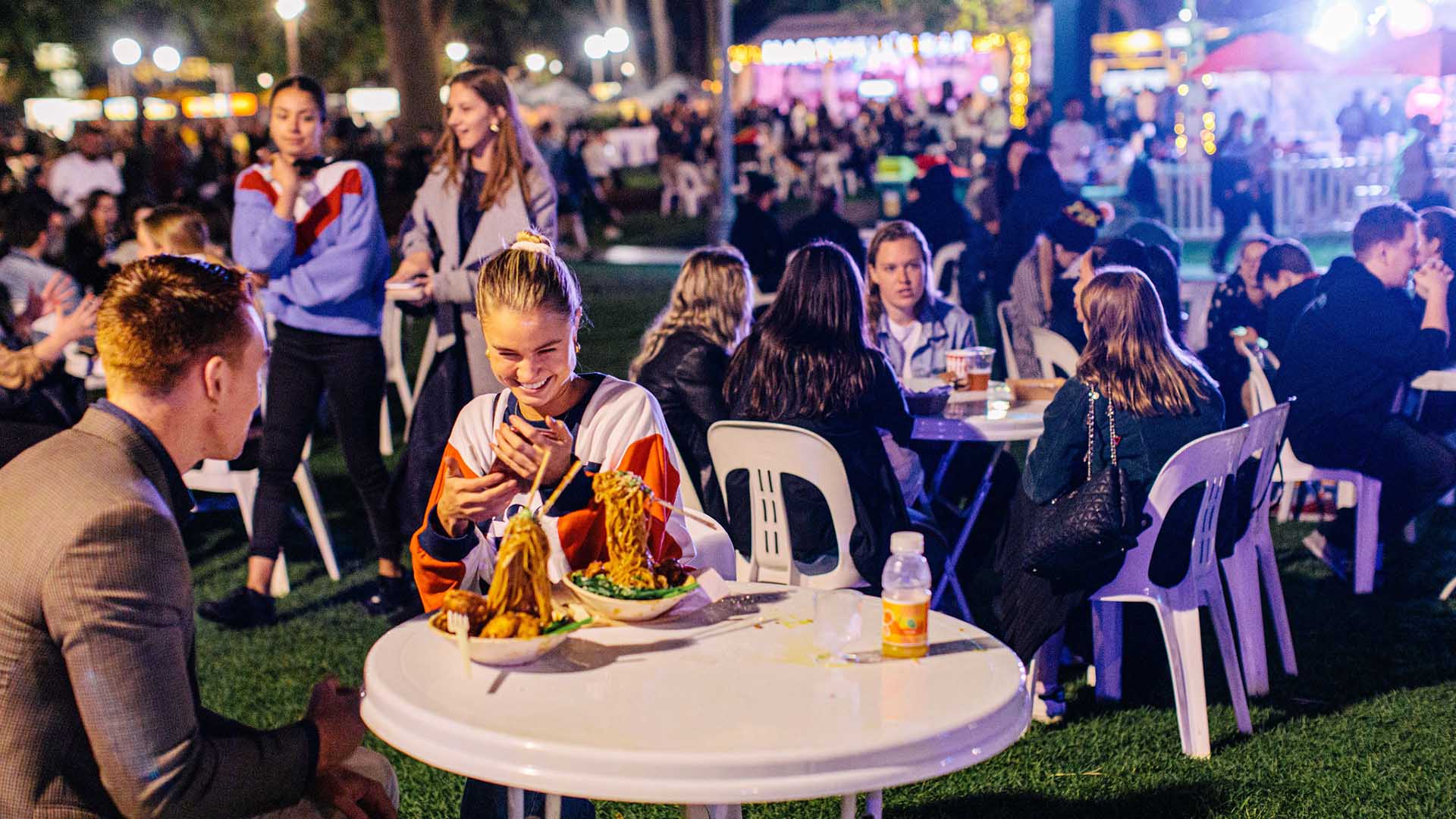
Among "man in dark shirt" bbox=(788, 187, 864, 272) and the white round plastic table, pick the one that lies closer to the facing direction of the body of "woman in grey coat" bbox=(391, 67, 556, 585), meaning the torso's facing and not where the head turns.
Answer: the white round plastic table

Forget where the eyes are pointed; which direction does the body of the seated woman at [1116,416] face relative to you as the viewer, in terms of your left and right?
facing away from the viewer and to the left of the viewer

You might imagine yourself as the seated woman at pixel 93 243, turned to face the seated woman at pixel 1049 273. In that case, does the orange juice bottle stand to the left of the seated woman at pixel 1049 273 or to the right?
right

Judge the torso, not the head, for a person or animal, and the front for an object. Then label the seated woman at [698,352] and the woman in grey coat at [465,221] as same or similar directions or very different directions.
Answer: very different directions

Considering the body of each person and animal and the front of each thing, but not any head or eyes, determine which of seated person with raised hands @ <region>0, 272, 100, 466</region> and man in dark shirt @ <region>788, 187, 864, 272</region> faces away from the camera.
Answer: the man in dark shirt

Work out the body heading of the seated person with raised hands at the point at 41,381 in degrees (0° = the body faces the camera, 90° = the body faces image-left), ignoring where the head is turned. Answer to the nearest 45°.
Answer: approximately 270°

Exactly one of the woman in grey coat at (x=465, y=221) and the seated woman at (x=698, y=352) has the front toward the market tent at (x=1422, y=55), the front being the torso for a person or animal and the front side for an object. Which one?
the seated woman

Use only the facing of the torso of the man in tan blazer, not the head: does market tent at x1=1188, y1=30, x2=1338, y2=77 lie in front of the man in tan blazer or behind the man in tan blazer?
in front

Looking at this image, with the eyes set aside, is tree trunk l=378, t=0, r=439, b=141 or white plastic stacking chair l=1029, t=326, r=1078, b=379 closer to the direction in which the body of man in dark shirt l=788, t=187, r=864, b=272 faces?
the tree trunk
